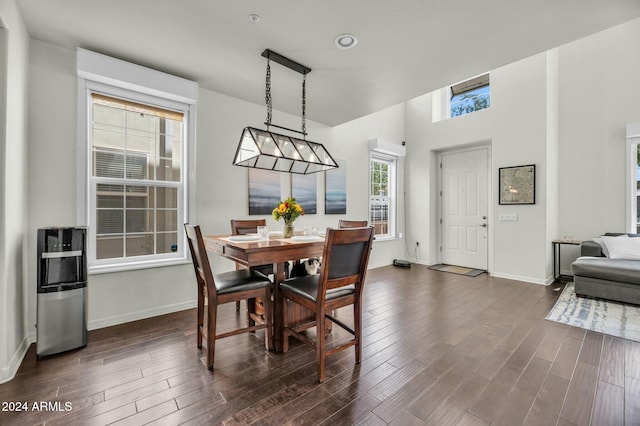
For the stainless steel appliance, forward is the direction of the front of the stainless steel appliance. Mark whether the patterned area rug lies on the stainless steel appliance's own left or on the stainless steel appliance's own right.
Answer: on the stainless steel appliance's own left

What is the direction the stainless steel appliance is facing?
toward the camera

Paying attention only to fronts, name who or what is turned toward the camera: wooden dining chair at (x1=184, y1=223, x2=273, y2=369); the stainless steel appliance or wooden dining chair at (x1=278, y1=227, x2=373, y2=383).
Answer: the stainless steel appliance

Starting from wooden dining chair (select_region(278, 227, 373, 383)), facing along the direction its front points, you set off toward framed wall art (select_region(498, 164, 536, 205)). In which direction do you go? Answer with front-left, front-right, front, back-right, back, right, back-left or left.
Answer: right

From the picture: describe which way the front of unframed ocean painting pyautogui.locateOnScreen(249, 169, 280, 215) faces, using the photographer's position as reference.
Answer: facing the viewer and to the right of the viewer

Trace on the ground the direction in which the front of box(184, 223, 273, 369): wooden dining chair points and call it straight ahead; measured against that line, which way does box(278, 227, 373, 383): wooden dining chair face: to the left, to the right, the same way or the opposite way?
to the left

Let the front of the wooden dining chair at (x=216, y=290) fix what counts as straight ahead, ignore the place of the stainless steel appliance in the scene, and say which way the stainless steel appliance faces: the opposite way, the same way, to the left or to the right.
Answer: to the right

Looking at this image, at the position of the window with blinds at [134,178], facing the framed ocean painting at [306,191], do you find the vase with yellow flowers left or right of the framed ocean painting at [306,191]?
right

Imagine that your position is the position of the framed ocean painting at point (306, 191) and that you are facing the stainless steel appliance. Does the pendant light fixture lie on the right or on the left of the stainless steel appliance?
left

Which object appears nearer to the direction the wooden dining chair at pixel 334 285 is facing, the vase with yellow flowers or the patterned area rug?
the vase with yellow flowers

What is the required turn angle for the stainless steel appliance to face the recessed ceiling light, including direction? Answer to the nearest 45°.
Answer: approximately 45° to its left

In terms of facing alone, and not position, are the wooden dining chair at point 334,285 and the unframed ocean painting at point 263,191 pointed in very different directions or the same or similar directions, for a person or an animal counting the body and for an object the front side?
very different directions

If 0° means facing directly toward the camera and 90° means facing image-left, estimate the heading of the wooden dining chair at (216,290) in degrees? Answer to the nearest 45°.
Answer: approximately 225°

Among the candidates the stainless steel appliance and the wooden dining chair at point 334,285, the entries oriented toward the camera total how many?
1

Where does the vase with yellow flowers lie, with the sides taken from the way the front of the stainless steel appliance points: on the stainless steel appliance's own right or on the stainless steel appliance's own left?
on the stainless steel appliance's own left

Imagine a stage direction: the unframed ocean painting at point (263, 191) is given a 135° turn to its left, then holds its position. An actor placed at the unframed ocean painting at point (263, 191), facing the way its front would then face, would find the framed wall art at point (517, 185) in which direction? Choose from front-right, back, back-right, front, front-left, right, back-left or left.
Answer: right

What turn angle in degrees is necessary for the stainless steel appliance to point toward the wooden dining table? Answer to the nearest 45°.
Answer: approximately 45° to its left
